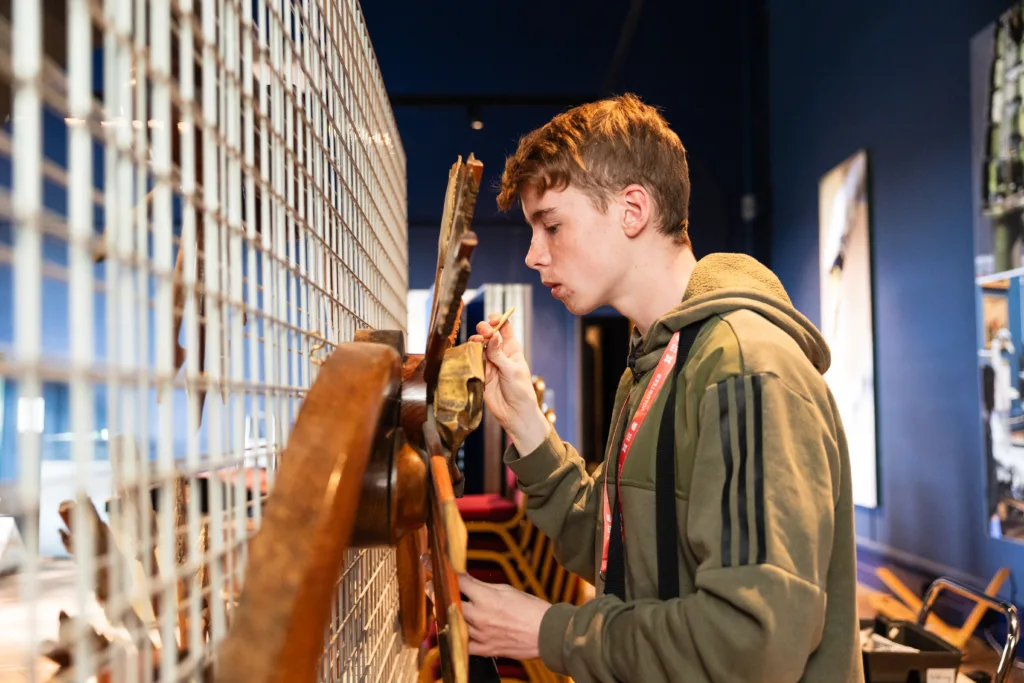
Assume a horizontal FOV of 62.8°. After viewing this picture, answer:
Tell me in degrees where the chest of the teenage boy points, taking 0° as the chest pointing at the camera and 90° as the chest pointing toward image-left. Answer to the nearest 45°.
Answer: approximately 90°

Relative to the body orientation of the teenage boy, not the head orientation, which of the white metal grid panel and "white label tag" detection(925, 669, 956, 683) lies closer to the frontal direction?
the white metal grid panel

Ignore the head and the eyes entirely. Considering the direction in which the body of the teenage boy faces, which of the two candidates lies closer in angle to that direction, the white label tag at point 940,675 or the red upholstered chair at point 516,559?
the red upholstered chair

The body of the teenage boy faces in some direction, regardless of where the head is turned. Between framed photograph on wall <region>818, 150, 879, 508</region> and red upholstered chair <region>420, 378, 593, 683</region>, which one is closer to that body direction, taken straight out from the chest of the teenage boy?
the red upholstered chair

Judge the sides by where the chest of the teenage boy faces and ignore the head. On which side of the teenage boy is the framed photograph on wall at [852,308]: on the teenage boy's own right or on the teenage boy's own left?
on the teenage boy's own right

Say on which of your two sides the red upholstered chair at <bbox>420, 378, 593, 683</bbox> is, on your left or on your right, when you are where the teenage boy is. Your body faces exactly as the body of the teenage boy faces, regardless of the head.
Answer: on your right

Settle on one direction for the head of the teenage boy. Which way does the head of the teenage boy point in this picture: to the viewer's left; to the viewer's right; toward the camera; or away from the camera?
to the viewer's left
